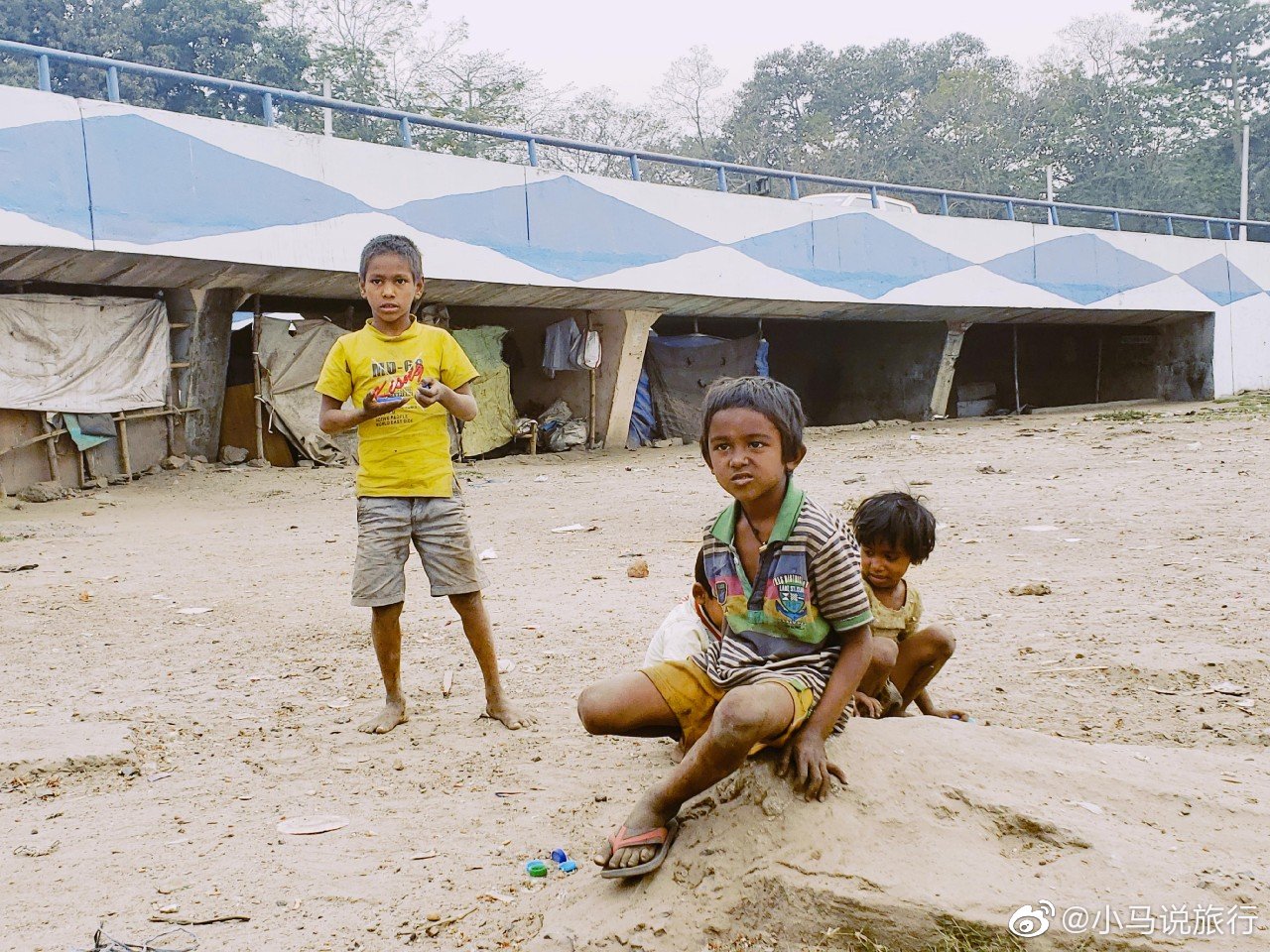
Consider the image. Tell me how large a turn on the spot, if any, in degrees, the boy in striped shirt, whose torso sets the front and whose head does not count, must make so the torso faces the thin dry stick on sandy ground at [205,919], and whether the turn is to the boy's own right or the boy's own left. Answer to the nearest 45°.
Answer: approximately 45° to the boy's own right

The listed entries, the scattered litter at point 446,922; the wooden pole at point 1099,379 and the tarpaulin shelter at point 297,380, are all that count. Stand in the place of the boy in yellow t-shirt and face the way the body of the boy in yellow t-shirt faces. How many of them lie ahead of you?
1

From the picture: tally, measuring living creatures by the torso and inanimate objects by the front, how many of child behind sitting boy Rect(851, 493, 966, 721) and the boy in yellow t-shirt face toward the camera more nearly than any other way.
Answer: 2

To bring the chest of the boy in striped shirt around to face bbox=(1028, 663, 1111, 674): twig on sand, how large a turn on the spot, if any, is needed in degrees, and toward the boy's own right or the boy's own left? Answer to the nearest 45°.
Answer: approximately 180°

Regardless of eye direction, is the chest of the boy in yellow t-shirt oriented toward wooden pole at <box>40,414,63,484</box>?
no

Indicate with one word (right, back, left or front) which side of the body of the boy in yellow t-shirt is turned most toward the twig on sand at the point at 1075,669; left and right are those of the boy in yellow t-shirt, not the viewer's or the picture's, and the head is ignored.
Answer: left

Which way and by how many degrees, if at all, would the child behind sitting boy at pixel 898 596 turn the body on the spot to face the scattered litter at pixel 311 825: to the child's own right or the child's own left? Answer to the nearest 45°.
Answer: approximately 45° to the child's own right

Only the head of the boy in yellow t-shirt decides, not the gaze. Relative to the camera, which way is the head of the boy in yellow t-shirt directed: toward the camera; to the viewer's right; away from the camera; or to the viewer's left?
toward the camera

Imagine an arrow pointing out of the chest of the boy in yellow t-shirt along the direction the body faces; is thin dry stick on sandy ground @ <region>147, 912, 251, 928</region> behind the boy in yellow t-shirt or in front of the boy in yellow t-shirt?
in front

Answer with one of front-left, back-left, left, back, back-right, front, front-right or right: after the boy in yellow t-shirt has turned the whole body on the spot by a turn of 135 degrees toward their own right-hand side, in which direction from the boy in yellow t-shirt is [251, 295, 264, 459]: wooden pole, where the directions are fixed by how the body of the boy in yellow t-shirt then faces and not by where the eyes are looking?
front-right

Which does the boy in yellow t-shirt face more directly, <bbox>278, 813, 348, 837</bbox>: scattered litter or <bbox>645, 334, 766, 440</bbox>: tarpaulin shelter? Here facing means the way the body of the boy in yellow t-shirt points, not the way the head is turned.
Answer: the scattered litter

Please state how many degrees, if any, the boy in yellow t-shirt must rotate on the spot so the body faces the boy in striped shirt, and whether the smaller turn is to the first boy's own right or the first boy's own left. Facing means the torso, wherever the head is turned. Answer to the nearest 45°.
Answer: approximately 45° to the first boy's own left

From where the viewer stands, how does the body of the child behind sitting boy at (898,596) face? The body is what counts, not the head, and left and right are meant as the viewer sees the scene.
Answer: facing the viewer

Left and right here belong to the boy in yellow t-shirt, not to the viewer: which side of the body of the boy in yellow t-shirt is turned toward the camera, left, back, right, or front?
front

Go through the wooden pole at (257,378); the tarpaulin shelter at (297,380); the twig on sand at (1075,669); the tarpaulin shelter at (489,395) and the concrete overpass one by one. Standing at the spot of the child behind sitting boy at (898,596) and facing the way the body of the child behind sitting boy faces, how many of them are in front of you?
0

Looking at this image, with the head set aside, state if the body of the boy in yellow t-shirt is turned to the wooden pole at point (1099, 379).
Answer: no

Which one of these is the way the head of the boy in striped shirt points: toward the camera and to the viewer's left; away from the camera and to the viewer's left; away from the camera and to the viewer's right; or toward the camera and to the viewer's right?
toward the camera and to the viewer's left

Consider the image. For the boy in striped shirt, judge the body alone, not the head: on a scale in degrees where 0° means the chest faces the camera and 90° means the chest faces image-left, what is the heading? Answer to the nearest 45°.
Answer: approximately 45°
